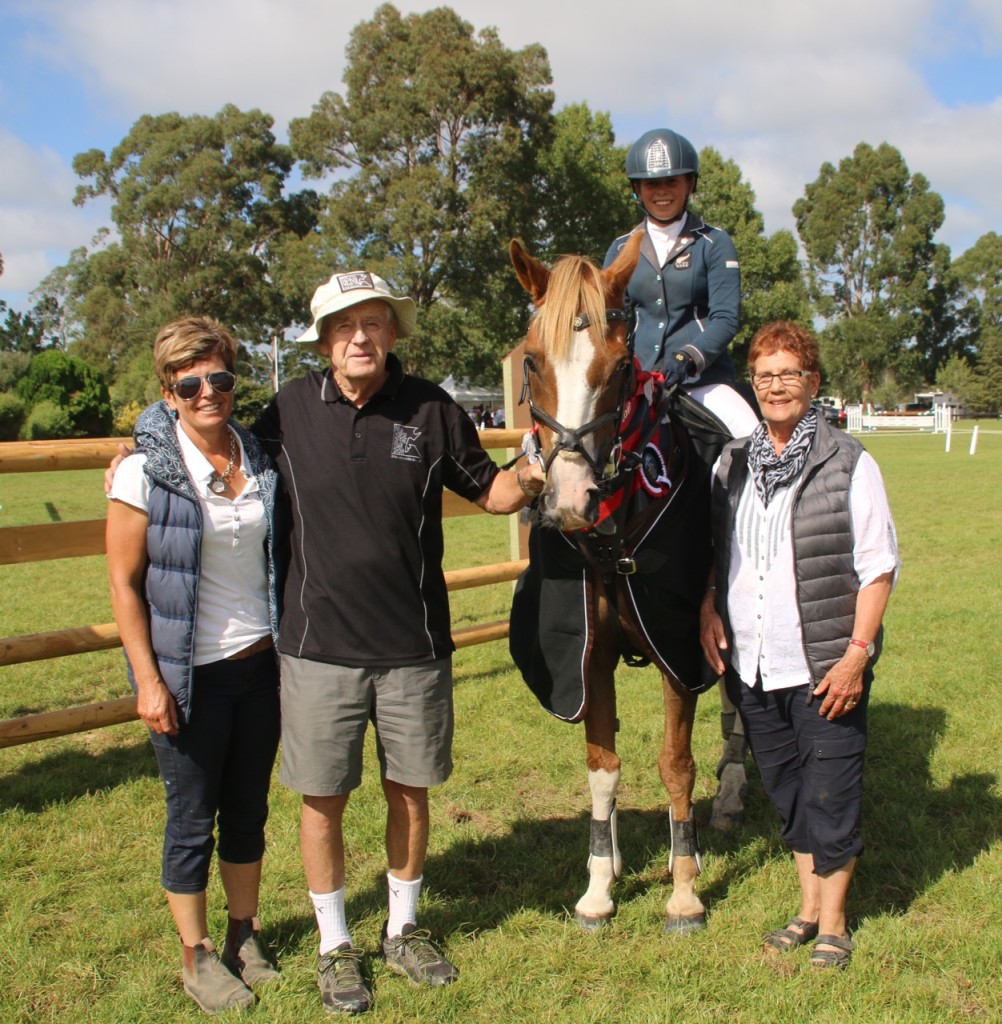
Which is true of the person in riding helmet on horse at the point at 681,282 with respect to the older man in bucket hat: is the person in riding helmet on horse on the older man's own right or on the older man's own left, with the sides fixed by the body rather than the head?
on the older man's own left

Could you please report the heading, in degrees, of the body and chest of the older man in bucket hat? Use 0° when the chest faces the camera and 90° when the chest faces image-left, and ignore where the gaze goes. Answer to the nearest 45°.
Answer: approximately 0°

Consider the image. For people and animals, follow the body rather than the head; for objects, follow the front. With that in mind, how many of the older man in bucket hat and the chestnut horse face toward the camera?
2

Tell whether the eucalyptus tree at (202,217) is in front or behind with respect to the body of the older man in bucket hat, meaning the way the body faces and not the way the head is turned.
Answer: behind

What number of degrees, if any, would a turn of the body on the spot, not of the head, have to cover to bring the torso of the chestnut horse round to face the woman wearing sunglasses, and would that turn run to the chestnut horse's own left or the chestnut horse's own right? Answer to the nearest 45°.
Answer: approximately 45° to the chestnut horse's own right

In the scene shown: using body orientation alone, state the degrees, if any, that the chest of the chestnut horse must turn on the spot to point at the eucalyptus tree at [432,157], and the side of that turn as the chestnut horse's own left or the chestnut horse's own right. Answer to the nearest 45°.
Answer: approximately 180°

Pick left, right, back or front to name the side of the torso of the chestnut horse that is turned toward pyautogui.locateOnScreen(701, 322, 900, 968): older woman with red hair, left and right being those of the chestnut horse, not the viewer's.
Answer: left

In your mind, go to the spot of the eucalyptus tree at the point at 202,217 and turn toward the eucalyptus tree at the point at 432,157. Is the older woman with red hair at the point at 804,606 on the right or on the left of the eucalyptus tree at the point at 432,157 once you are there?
right
